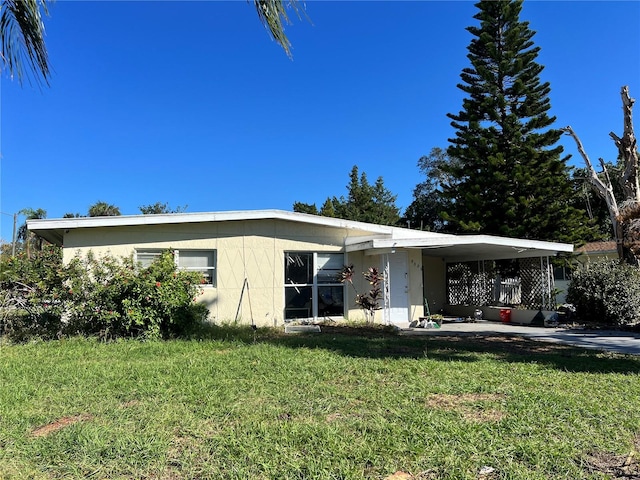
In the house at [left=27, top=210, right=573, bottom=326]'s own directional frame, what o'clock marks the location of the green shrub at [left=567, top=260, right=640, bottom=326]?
The green shrub is roughly at 9 o'clock from the house.

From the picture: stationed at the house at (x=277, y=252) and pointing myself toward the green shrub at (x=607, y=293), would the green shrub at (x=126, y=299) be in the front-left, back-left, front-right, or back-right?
back-right

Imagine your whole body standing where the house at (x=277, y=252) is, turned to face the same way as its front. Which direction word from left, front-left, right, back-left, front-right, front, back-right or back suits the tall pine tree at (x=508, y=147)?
back-left

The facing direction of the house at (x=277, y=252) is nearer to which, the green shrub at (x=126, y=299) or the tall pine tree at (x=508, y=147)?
the green shrub

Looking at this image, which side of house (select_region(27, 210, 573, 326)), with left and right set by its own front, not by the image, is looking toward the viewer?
front

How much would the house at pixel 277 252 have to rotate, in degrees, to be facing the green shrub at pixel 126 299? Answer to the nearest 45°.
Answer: approximately 45° to its right

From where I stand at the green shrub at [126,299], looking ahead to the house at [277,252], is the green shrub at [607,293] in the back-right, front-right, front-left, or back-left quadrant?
front-right

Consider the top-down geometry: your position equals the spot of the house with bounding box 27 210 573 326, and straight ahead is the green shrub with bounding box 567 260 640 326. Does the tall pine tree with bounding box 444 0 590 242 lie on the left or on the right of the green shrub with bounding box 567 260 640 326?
left
